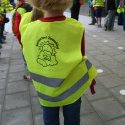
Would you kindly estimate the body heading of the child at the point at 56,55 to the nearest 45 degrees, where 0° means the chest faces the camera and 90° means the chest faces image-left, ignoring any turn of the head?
approximately 180°

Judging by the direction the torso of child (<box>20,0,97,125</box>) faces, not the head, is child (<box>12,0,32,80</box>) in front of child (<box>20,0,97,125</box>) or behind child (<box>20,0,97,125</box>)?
in front
